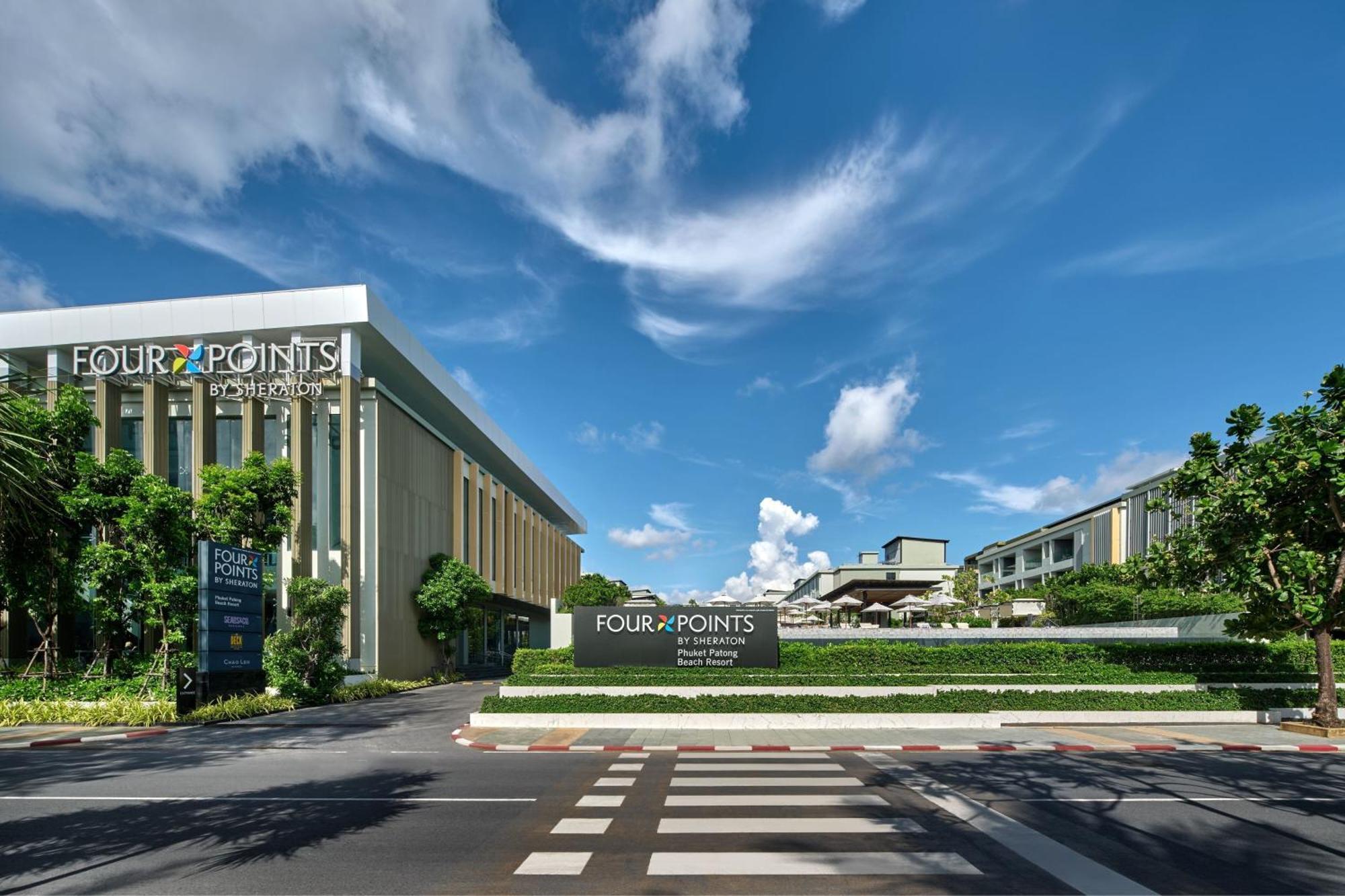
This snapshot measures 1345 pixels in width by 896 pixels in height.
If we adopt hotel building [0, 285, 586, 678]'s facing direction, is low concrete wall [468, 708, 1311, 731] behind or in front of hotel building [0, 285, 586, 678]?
in front

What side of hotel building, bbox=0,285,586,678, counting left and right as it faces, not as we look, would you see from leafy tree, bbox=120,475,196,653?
front

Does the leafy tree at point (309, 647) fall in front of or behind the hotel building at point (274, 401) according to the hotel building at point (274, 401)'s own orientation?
in front

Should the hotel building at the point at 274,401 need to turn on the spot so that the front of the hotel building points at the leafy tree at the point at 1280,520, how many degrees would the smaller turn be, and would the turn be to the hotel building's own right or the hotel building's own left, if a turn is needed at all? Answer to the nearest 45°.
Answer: approximately 45° to the hotel building's own left

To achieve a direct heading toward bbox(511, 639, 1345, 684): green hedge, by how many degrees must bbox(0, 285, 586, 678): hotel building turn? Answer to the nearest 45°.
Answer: approximately 45° to its left

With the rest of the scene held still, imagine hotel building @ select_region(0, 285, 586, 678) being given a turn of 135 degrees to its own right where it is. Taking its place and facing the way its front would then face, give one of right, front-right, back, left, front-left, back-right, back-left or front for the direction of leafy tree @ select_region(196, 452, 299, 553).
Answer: back-left

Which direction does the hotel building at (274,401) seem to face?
toward the camera
